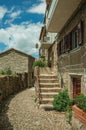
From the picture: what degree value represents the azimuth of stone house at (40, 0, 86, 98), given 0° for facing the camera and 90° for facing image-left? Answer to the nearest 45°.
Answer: approximately 45°

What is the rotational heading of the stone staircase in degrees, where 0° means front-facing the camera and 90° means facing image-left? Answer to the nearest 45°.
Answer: approximately 0°

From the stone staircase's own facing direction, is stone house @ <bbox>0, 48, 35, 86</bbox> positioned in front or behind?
behind
